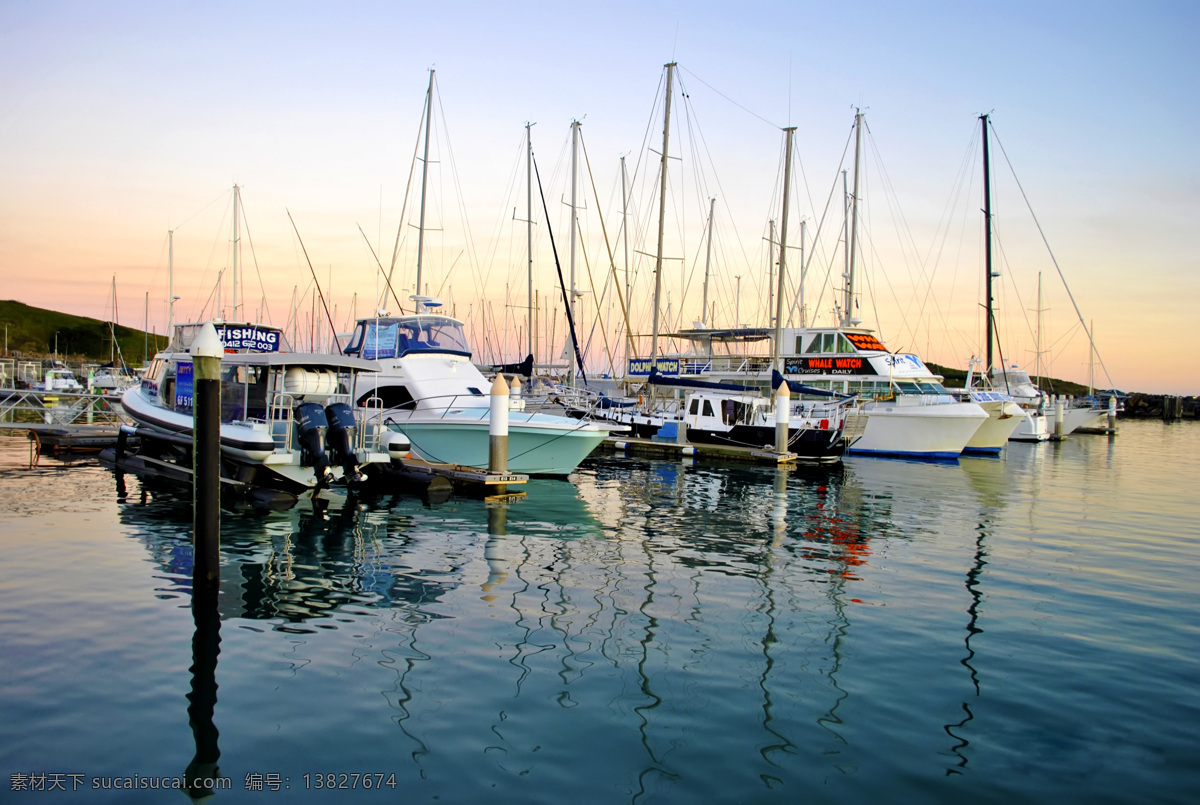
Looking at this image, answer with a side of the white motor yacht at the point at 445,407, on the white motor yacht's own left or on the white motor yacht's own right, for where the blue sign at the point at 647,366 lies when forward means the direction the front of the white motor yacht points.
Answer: on the white motor yacht's own left

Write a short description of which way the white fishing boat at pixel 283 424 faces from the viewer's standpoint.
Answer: facing away from the viewer and to the left of the viewer

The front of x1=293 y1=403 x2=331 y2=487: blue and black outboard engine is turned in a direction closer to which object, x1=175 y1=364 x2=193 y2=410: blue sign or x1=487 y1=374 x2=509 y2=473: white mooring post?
the blue sign

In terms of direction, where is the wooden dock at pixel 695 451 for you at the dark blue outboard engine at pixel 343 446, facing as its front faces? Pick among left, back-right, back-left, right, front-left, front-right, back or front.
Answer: right

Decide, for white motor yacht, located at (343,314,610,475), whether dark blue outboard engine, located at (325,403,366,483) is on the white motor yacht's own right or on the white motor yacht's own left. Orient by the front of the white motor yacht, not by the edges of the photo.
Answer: on the white motor yacht's own right

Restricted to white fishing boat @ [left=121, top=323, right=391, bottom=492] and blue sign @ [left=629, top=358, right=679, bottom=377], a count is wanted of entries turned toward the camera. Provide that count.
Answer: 1

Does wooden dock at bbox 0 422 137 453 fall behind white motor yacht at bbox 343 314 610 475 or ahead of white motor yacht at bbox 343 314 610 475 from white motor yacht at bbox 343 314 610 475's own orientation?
behind

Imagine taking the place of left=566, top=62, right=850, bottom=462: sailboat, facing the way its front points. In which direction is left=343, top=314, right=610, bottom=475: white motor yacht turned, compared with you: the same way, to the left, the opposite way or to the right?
the opposite way

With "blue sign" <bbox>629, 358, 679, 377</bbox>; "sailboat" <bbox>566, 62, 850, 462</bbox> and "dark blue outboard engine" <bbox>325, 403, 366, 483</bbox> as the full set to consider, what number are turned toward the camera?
1
